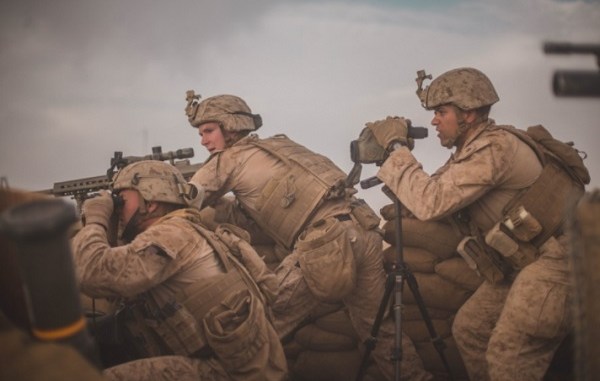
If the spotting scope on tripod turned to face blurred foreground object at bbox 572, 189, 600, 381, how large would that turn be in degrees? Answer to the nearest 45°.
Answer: approximately 90° to its left

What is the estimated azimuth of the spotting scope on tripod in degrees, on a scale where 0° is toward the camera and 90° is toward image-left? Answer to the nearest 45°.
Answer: approximately 90°

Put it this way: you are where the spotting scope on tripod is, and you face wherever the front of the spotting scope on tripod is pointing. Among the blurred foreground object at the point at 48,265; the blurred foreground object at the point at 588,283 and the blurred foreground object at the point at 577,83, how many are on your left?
3
